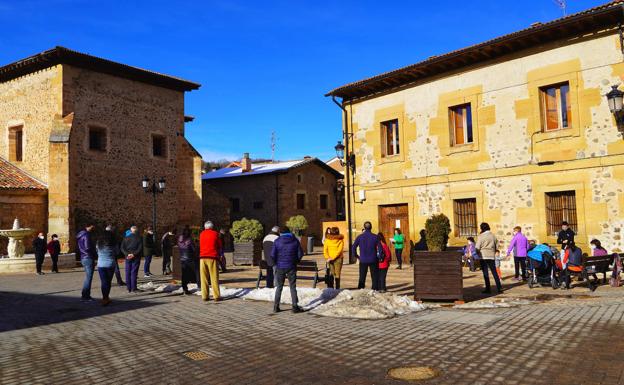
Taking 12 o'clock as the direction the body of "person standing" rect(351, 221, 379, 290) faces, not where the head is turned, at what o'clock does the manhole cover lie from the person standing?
The manhole cover is roughly at 6 o'clock from the person standing.

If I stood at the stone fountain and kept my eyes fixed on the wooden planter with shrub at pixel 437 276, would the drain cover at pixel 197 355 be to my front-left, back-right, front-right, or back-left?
front-right

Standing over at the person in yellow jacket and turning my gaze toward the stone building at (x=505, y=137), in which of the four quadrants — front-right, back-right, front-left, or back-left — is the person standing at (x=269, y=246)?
back-left

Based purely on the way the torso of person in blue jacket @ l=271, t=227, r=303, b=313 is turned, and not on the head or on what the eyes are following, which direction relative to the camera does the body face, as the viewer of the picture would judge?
away from the camera

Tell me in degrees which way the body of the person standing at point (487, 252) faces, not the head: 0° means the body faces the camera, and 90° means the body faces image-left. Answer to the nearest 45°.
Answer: approximately 180°

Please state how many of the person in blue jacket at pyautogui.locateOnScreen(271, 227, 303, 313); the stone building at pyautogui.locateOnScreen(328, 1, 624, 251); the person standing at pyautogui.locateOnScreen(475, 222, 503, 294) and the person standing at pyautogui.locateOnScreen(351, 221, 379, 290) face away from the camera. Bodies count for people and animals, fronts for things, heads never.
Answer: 3

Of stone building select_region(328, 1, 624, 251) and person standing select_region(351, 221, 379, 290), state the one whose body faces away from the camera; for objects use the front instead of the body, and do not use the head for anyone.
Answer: the person standing

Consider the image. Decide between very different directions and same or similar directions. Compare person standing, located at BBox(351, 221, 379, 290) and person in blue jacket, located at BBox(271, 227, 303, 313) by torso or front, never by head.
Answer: same or similar directions

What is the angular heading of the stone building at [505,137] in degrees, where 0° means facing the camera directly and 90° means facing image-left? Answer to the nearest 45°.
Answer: approximately 45°

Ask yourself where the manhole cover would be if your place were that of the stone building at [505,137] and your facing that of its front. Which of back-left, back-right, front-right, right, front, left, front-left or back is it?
front-left

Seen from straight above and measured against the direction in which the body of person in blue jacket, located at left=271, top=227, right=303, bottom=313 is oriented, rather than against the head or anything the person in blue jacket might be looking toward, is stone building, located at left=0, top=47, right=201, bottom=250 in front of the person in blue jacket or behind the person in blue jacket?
in front

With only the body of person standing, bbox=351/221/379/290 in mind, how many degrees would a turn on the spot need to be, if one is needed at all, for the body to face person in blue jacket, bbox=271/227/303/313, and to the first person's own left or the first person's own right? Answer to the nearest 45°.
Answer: approximately 135° to the first person's own left
